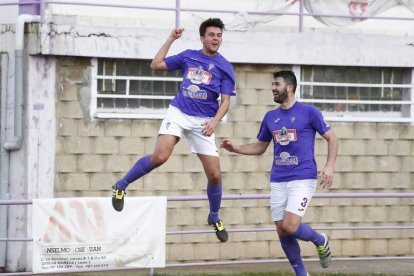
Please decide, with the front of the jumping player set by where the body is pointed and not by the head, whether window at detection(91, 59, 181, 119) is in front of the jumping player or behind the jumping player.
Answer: behind

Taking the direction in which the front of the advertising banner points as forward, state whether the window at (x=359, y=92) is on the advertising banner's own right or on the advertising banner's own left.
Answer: on the advertising banner's own left

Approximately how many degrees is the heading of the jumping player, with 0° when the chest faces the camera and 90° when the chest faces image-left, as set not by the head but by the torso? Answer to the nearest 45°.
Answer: approximately 0°

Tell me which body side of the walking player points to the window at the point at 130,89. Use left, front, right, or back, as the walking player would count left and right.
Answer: right

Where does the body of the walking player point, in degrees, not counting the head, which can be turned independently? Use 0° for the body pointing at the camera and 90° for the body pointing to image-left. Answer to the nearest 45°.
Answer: approximately 45°

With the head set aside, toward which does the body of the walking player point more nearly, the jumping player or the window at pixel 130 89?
the jumping player

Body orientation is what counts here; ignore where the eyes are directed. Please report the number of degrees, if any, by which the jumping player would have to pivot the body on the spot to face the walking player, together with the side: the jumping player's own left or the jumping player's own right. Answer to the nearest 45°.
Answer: approximately 90° to the jumping player's own left

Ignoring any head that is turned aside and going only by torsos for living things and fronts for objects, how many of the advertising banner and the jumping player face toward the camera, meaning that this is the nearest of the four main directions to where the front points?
2

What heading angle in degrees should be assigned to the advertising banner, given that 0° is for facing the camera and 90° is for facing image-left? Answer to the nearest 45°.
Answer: approximately 0°
